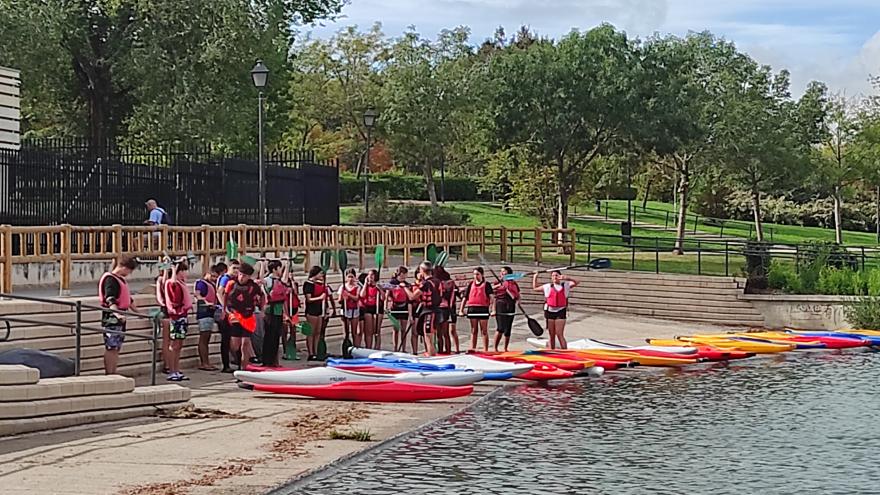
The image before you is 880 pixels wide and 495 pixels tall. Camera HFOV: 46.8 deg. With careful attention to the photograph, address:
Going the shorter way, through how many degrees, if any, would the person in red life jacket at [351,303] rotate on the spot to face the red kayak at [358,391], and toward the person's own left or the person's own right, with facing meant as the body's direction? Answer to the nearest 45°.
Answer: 0° — they already face it

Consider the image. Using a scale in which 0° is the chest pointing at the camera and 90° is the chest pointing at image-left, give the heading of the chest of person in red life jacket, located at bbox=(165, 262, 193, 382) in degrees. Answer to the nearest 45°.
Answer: approximately 270°

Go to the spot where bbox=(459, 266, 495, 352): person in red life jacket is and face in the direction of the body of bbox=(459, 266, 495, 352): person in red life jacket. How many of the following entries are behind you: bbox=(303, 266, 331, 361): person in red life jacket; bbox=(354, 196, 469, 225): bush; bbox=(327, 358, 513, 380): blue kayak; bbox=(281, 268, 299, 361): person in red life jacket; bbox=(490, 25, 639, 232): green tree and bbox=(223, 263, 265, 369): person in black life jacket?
2

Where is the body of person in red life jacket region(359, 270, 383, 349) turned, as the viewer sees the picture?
toward the camera

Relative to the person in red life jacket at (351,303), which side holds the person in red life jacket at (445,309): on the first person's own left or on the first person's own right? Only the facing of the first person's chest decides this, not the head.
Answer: on the first person's own left

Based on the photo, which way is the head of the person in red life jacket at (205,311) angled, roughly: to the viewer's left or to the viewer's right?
to the viewer's right

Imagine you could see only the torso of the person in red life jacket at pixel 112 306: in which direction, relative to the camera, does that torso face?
to the viewer's right

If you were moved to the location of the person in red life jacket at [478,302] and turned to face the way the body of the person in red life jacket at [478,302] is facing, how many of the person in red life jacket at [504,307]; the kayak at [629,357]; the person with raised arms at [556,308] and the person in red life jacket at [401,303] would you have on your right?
1

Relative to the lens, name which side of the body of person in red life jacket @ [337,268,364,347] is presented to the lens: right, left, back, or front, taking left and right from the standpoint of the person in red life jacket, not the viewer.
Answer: front
